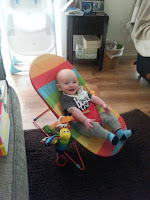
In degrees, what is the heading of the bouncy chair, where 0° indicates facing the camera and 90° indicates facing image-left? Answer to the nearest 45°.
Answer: approximately 315°

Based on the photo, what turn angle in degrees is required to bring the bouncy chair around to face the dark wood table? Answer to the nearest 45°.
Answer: approximately 135° to its left

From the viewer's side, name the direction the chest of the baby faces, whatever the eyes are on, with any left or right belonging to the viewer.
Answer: facing the viewer and to the right of the viewer

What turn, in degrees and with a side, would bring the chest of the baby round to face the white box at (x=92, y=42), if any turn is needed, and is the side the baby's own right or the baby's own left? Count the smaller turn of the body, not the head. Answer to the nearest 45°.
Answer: approximately 135° to the baby's own left
